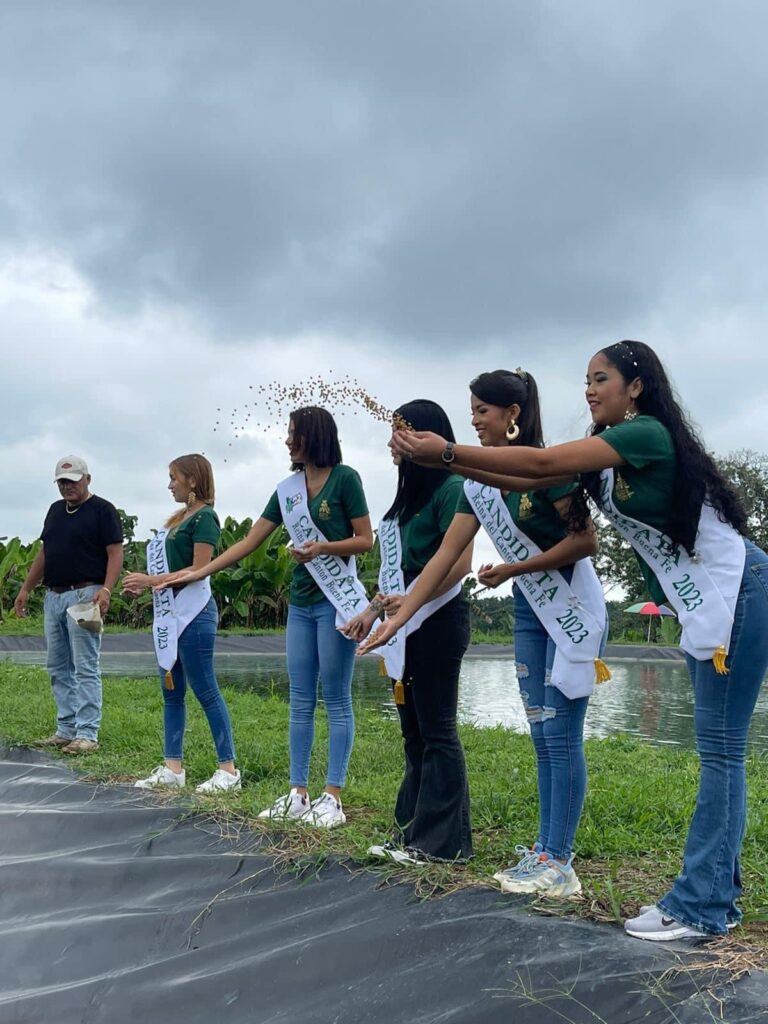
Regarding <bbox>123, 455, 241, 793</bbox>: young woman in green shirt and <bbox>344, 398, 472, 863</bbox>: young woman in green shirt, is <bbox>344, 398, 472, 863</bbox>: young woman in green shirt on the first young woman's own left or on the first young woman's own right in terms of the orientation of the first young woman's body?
on the first young woman's own left

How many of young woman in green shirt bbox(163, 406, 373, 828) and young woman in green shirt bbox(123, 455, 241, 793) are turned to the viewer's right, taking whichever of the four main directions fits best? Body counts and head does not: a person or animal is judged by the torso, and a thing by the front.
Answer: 0

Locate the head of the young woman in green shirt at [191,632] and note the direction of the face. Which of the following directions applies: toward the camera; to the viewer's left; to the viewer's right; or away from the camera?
to the viewer's left

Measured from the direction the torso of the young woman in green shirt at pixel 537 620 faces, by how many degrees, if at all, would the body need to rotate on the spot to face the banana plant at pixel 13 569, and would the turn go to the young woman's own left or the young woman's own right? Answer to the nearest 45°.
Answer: approximately 90° to the young woman's own right

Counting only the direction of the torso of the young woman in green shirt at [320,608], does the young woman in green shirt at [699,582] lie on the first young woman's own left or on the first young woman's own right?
on the first young woman's own left

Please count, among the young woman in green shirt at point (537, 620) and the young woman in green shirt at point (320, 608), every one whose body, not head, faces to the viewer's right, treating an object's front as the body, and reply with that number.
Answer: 0

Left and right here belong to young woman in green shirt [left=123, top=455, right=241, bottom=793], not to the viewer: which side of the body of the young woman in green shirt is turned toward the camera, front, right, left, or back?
left

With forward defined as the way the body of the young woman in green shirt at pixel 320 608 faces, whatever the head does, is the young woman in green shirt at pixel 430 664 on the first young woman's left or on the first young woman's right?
on the first young woman's left

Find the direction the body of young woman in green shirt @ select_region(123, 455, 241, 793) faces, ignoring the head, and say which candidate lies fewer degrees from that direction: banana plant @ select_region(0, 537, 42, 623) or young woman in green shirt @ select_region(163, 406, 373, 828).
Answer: the banana plant

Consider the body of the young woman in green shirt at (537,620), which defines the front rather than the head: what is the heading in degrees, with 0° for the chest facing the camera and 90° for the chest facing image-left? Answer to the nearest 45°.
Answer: approximately 45°

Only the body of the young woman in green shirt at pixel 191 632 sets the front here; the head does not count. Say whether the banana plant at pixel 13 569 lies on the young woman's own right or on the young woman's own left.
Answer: on the young woman's own right
